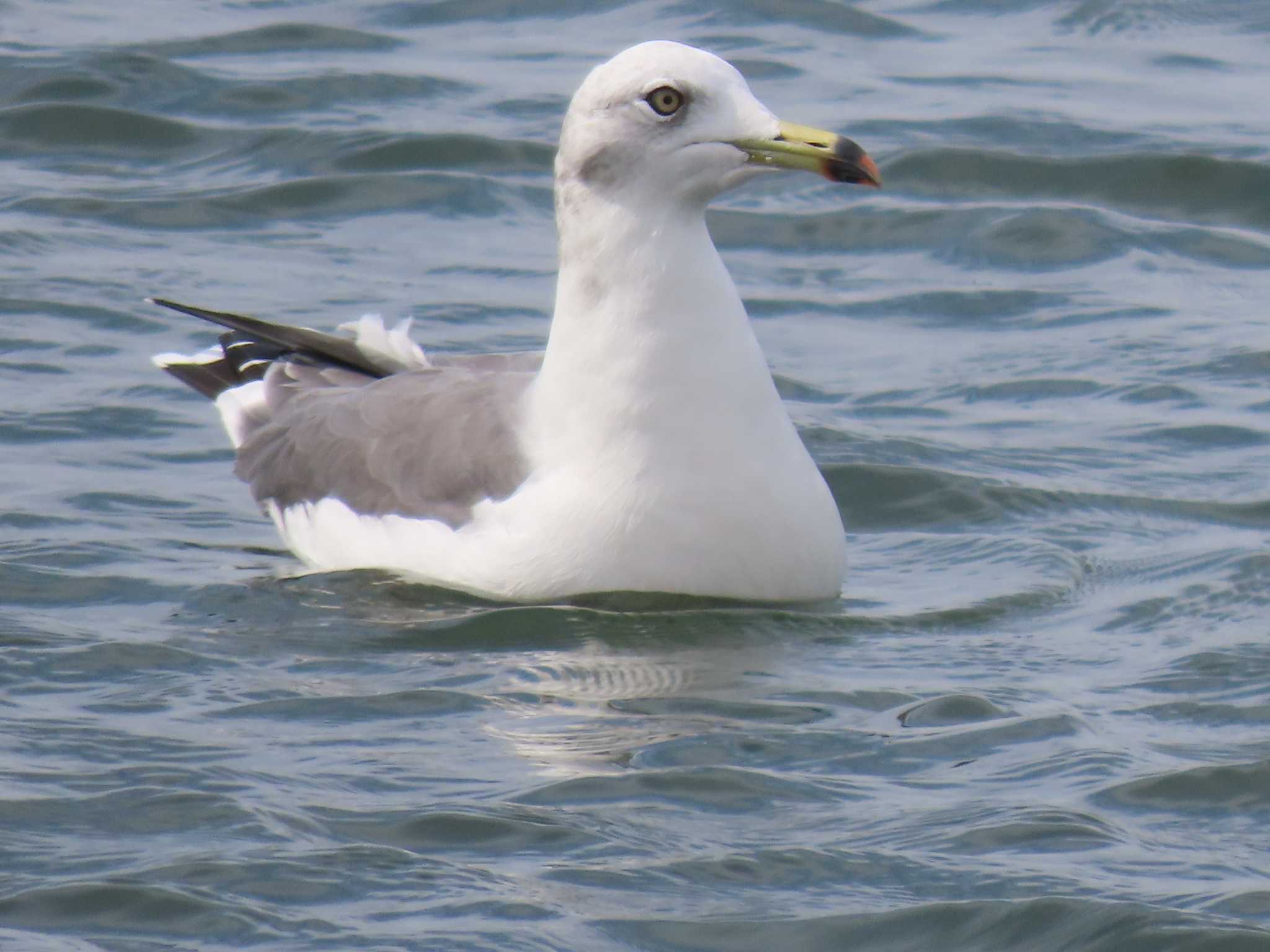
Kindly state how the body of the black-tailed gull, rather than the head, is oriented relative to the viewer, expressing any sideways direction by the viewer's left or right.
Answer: facing the viewer and to the right of the viewer
